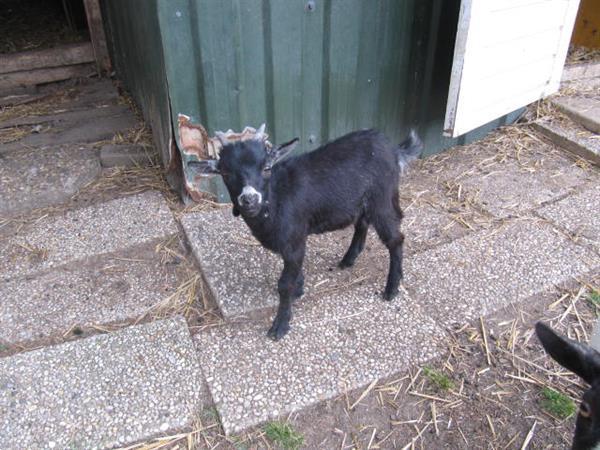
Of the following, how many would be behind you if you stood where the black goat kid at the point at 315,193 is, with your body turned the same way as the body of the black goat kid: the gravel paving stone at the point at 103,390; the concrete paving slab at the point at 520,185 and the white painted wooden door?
2

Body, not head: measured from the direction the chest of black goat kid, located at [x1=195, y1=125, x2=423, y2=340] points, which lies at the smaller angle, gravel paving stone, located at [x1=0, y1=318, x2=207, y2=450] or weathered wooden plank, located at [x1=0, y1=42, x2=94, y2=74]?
the gravel paving stone

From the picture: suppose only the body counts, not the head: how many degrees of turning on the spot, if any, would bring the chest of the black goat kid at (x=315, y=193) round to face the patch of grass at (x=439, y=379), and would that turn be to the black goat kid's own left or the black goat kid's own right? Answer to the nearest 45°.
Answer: approximately 90° to the black goat kid's own left

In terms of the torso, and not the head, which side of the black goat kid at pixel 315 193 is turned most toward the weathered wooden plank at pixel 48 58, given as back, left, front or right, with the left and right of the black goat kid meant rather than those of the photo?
right

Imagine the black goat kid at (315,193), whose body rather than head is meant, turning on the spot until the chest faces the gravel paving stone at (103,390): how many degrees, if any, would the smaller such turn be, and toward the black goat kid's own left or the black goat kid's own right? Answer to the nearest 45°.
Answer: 0° — it already faces it

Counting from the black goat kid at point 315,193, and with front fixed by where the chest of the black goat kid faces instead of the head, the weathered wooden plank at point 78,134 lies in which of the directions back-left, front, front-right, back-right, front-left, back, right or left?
right

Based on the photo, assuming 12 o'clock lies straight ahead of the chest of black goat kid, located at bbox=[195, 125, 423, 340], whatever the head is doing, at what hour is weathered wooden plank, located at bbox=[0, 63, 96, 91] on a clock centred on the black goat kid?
The weathered wooden plank is roughly at 3 o'clock from the black goat kid.

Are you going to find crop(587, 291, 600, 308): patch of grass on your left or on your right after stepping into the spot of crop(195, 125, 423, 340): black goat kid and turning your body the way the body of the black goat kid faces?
on your left

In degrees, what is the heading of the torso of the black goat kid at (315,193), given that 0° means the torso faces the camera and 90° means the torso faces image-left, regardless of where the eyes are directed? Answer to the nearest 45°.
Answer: approximately 45°

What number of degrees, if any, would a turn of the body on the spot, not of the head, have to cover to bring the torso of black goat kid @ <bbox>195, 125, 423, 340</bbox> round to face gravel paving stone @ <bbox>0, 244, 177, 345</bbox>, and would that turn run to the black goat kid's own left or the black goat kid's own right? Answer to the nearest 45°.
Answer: approximately 45° to the black goat kid's own right

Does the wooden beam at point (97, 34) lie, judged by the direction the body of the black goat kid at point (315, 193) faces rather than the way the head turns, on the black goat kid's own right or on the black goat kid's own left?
on the black goat kid's own right

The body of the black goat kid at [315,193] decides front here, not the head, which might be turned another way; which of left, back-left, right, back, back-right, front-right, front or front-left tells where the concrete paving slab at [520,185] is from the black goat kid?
back
